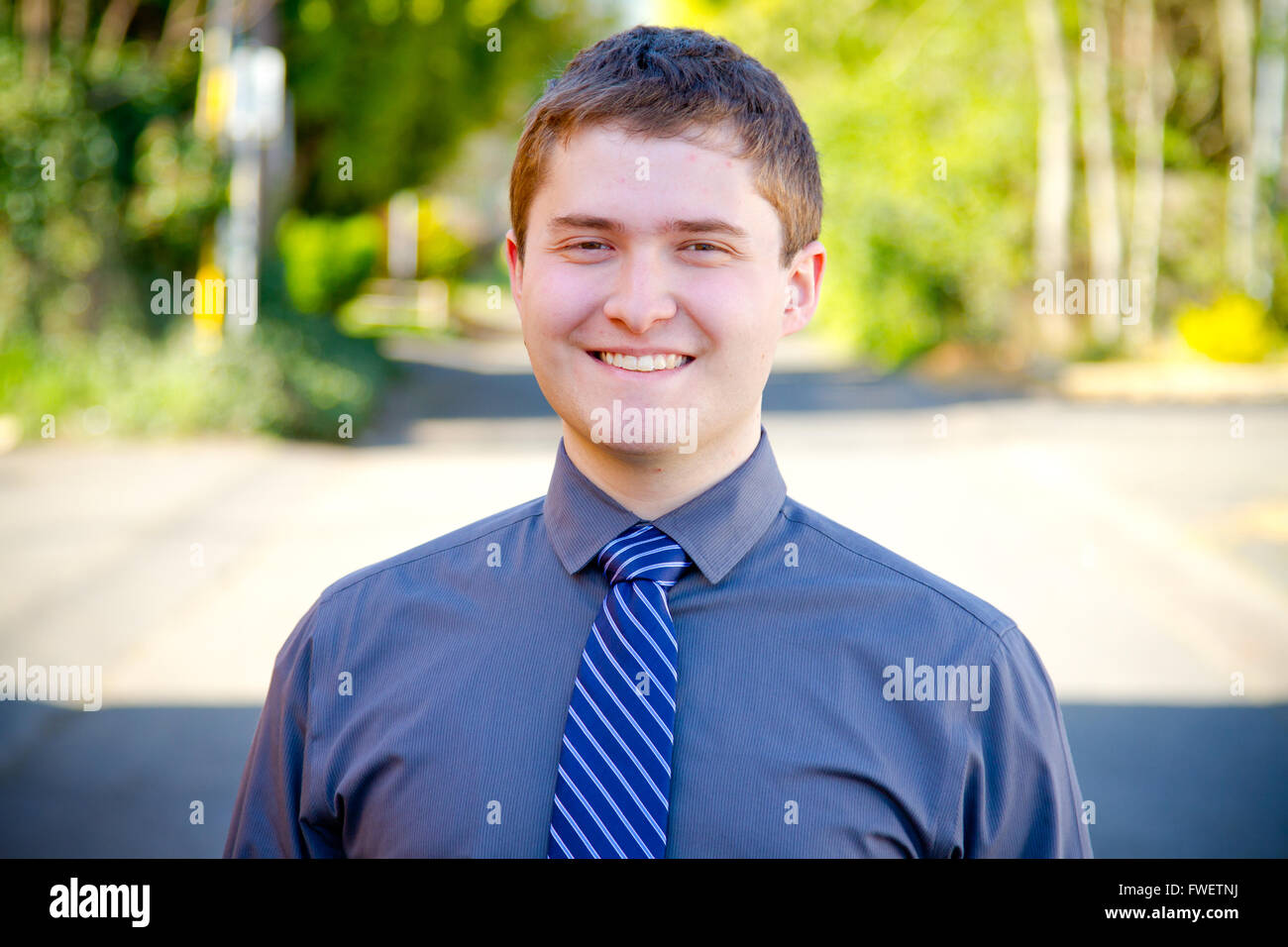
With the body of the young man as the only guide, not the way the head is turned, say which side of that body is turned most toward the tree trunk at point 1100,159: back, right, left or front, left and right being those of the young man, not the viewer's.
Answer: back

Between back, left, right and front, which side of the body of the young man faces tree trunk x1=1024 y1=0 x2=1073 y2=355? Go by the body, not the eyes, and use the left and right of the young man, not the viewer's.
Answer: back

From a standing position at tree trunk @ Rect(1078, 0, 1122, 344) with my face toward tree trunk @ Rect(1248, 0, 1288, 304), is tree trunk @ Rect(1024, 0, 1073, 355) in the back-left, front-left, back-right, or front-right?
back-right

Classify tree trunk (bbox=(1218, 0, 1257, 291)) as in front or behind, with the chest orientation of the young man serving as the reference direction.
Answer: behind

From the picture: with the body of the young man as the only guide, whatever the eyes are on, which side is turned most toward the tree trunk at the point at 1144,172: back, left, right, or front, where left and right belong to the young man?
back

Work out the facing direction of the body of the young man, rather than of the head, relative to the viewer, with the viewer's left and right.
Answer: facing the viewer

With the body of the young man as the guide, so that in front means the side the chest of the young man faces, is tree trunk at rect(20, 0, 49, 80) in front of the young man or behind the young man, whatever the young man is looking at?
behind
